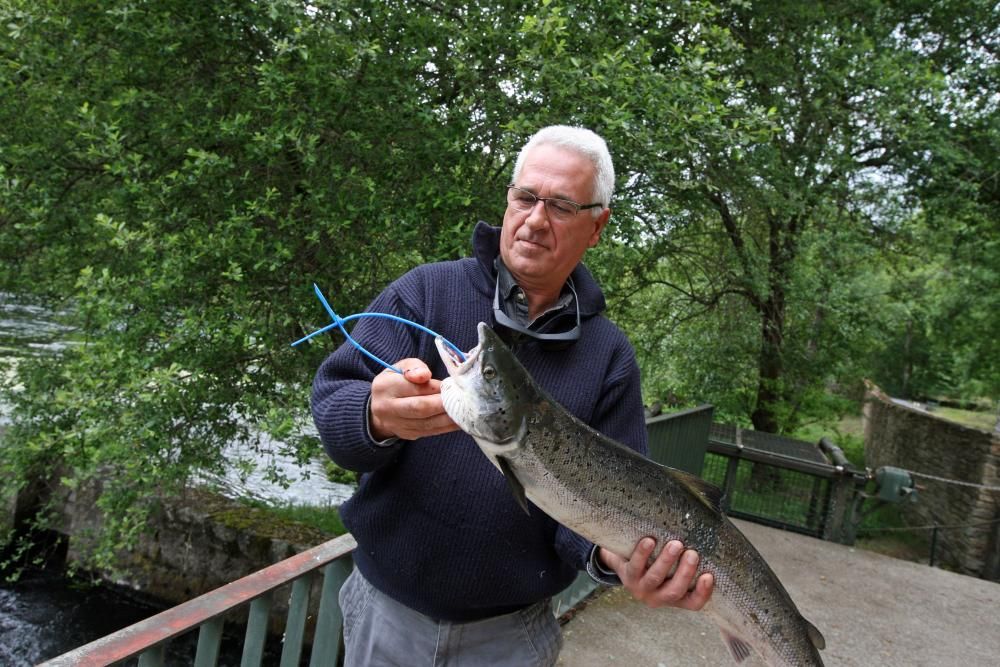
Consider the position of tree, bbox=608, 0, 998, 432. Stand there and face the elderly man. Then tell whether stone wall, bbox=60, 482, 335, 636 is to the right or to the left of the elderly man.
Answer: right

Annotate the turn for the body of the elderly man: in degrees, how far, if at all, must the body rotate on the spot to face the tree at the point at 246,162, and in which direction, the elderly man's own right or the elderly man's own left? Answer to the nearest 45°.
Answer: approximately 135° to the elderly man's own right

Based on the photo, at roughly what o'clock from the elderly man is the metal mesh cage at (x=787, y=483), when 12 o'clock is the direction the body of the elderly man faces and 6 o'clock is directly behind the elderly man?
The metal mesh cage is roughly at 7 o'clock from the elderly man.

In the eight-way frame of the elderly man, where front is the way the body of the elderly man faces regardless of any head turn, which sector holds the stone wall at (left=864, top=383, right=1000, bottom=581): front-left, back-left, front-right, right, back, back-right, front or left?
back-left

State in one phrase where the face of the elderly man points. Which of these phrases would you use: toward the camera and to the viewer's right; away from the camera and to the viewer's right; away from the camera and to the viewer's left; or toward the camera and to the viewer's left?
toward the camera and to the viewer's left

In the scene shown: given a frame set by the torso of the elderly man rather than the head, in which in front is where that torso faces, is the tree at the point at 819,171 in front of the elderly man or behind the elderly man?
behind

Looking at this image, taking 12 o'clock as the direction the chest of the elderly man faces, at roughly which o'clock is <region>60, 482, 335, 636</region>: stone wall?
The stone wall is roughly at 5 o'clock from the elderly man.

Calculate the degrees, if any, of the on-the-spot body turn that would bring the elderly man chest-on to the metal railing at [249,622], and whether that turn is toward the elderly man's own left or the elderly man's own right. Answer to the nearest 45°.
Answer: approximately 90° to the elderly man's own right

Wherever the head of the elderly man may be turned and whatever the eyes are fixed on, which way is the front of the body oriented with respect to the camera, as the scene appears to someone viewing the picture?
toward the camera
